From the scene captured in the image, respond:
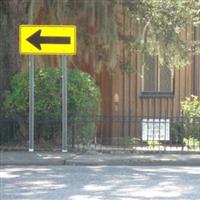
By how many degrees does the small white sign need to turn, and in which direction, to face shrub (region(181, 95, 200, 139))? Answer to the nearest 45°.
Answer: approximately 135° to its left

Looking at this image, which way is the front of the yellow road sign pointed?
toward the camera

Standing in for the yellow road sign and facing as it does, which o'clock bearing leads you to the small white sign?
The small white sign is roughly at 8 o'clock from the yellow road sign.

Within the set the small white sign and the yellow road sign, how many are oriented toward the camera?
2

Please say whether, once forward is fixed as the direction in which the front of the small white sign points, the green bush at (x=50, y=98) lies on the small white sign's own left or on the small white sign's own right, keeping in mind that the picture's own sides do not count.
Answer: on the small white sign's own right

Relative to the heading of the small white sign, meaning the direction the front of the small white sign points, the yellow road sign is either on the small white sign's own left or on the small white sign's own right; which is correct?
on the small white sign's own right

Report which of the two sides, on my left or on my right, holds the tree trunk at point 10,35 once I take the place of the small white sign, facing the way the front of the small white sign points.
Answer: on my right

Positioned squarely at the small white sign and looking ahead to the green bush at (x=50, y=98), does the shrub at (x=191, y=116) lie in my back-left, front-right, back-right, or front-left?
back-right

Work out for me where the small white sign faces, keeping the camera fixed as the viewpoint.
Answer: facing the viewer

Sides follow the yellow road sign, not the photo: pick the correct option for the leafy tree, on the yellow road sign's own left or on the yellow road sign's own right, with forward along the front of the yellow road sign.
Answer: on the yellow road sign's own left
